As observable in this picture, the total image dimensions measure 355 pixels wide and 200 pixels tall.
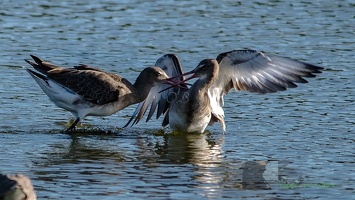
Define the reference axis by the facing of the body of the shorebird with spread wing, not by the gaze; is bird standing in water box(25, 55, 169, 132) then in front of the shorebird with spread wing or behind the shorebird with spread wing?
in front

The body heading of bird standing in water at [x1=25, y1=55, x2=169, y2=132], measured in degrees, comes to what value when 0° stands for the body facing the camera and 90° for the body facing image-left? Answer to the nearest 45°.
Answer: approximately 270°

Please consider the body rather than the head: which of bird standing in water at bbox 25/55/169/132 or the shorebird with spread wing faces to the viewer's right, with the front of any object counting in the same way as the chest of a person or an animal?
the bird standing in water

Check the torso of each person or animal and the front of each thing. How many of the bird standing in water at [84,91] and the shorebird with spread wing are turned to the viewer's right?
1

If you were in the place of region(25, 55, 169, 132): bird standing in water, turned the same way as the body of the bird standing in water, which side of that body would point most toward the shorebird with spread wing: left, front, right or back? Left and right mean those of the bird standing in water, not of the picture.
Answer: front
